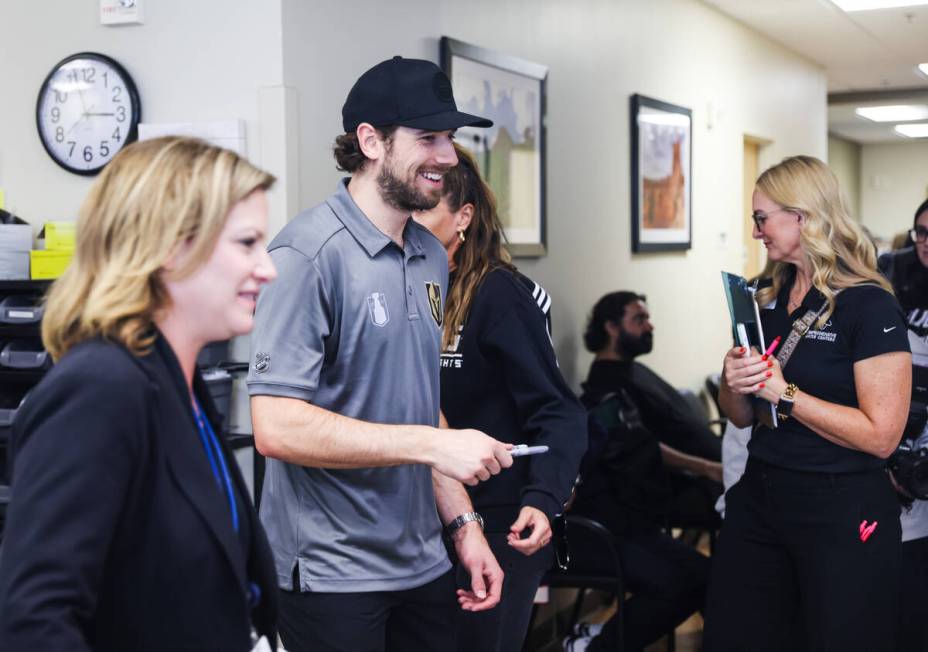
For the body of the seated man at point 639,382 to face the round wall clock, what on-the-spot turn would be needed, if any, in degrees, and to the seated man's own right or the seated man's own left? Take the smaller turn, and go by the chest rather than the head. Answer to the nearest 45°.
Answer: approximately 135° to the seated man's own right

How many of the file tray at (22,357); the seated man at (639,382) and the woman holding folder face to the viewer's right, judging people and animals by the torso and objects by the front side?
1

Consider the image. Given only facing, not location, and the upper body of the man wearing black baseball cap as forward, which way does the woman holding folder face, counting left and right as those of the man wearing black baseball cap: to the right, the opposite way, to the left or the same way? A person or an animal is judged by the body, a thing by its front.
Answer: to the right

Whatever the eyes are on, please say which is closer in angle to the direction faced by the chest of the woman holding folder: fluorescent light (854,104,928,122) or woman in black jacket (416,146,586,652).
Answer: the woman in black jacket

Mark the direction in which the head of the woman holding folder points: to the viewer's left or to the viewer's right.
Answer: to the viewer's left

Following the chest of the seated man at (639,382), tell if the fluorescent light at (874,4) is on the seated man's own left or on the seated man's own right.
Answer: on the seated man's own left

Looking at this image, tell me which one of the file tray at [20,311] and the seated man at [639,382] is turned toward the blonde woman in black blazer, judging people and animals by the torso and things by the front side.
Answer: the file tray

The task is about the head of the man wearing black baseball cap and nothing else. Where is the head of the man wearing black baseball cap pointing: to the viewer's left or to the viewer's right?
to the viewer's right

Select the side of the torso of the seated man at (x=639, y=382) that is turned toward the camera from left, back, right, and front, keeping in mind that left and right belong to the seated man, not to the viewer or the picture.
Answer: right

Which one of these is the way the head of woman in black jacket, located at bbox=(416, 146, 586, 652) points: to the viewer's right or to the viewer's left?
to the viewer's left

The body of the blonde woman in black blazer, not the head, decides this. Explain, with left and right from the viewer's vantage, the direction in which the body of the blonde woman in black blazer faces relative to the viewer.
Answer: facing to the right of the viewer
